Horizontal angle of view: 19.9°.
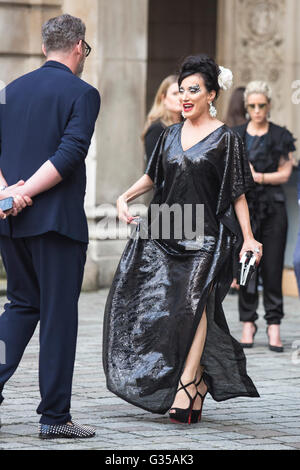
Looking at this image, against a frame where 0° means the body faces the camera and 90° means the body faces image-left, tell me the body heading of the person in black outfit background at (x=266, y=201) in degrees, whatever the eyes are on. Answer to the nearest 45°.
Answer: approximately 0°

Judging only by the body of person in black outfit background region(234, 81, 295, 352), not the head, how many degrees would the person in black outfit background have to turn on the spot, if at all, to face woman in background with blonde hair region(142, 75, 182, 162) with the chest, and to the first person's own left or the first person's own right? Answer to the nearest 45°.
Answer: approximately 90° to the first person's own right

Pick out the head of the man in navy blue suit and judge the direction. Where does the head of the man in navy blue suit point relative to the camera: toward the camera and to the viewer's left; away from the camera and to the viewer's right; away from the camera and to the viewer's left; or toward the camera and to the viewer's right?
away from the camera and to the viewer's right

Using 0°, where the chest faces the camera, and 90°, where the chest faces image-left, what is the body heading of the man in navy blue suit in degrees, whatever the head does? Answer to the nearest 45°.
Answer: approximately 225°

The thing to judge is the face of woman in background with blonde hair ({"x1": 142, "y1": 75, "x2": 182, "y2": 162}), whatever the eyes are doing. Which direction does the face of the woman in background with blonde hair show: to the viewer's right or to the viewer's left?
to the viewer's right

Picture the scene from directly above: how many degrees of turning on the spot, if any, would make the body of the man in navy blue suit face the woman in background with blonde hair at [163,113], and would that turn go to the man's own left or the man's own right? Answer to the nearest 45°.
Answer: approximately 45° to the man's own left
